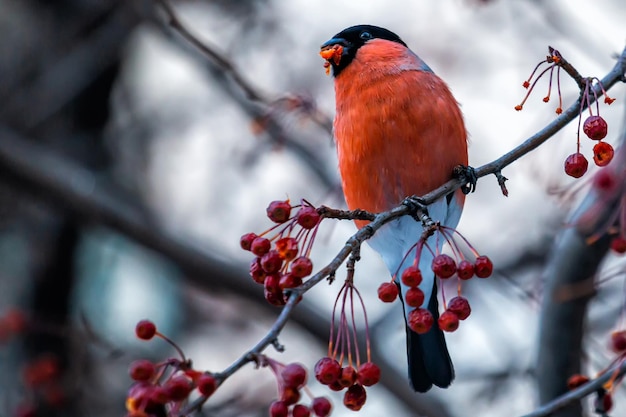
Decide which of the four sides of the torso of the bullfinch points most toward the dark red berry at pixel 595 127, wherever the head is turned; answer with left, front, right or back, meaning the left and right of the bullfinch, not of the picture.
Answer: left

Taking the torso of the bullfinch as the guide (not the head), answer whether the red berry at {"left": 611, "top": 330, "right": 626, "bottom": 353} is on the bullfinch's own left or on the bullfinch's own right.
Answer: on the bullfinch's own left

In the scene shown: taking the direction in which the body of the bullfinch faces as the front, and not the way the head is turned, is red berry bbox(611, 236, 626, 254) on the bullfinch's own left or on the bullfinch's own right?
on the bullfinch's own left

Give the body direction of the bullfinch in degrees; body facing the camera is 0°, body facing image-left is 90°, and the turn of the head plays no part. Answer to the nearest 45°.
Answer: approximately 45°
